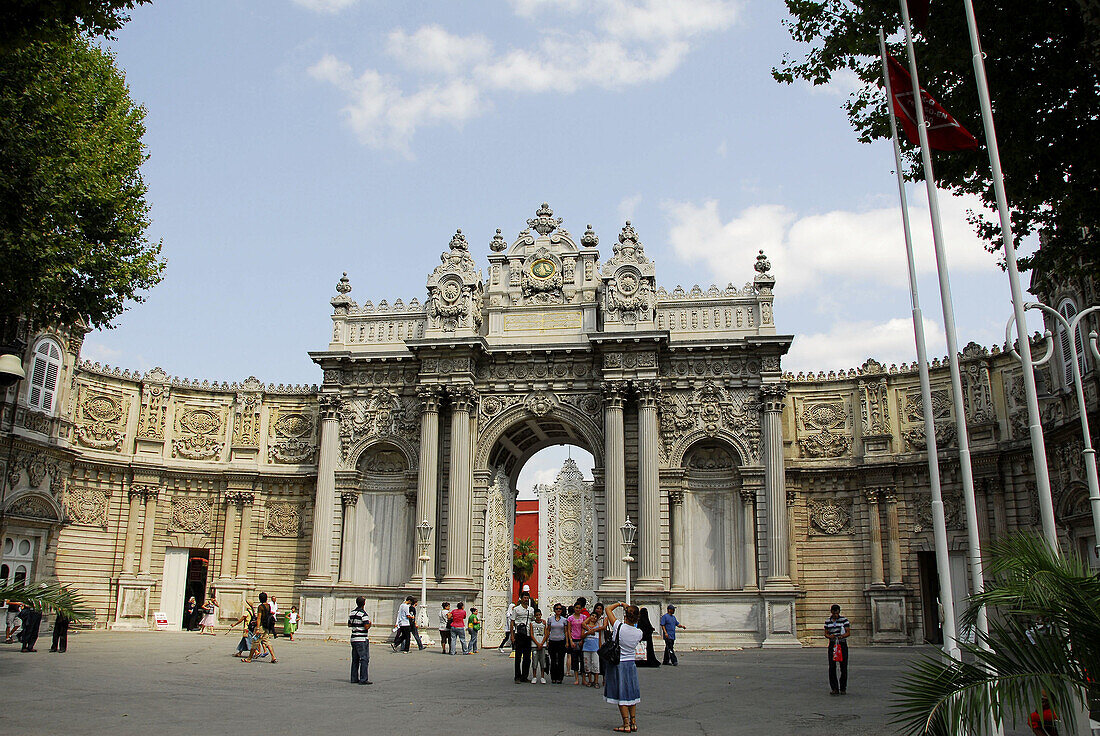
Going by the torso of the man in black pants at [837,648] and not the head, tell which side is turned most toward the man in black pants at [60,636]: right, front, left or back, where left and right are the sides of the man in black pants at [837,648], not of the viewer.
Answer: right

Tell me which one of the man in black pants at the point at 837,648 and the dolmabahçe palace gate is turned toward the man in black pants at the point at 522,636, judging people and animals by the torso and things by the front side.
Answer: the dolmabahçe palace gate

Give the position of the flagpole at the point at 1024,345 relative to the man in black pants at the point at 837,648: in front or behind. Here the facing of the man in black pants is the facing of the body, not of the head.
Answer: in front

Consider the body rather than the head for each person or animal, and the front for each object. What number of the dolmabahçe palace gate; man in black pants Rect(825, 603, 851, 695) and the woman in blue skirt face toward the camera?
2

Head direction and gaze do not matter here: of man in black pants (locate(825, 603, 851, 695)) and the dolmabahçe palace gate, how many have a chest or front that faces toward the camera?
2

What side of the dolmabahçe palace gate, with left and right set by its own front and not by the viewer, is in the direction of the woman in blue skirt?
front

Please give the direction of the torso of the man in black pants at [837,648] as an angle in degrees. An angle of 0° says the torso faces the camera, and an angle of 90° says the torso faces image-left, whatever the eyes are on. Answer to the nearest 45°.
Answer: approximately 0°

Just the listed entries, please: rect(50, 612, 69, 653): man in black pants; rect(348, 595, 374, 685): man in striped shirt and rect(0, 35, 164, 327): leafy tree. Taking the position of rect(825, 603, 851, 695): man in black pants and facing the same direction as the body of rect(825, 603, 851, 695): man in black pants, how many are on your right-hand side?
3

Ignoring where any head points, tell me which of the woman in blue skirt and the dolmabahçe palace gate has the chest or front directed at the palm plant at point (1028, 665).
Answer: the dolmabahçe palace gate

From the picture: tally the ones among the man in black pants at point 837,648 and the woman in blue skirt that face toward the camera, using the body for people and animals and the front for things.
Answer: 1

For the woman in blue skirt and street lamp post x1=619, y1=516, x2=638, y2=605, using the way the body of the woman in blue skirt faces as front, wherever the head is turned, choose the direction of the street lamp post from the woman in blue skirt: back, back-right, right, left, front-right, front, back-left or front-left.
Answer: front-right

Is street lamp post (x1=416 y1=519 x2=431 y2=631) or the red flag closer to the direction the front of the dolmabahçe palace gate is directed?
the red flag

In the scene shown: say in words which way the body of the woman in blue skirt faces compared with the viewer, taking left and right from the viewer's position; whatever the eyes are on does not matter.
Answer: facing away from the viewer and to the left of the viewer
